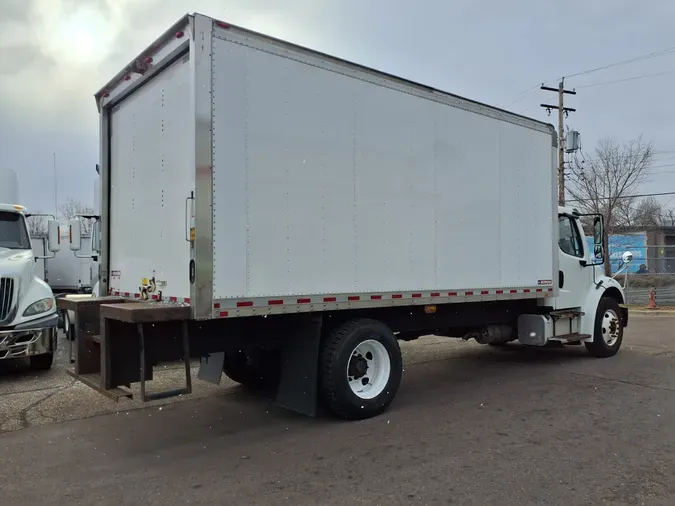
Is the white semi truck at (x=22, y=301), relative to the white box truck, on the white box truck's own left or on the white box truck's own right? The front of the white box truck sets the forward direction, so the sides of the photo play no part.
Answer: on the white box truck's own left

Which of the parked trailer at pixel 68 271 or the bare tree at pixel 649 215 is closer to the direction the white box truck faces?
the bare tree

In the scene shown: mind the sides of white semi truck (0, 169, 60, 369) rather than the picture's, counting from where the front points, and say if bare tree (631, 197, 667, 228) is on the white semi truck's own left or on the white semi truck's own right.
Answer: on the white semi truck's own left

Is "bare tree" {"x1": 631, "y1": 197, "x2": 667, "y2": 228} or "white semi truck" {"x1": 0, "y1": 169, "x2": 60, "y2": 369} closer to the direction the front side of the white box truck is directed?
the bare tree

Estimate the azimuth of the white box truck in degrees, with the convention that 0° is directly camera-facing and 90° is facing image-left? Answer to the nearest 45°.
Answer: approximately 225°

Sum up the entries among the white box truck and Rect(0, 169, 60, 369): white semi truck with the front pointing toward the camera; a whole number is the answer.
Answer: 1

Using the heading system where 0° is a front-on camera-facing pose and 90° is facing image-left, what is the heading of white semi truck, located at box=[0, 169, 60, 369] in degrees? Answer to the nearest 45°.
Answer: approximately 0°

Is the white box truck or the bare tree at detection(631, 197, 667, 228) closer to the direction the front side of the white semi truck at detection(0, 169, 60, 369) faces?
the white box truck

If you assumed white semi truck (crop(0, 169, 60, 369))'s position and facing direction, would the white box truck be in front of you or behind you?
in front

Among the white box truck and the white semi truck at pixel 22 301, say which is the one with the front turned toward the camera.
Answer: the white semi truck

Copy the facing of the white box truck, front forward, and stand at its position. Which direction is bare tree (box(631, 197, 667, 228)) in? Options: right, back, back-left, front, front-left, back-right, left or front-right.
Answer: front

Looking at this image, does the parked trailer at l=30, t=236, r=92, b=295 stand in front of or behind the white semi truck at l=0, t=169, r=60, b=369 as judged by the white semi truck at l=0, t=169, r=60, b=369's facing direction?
behind
